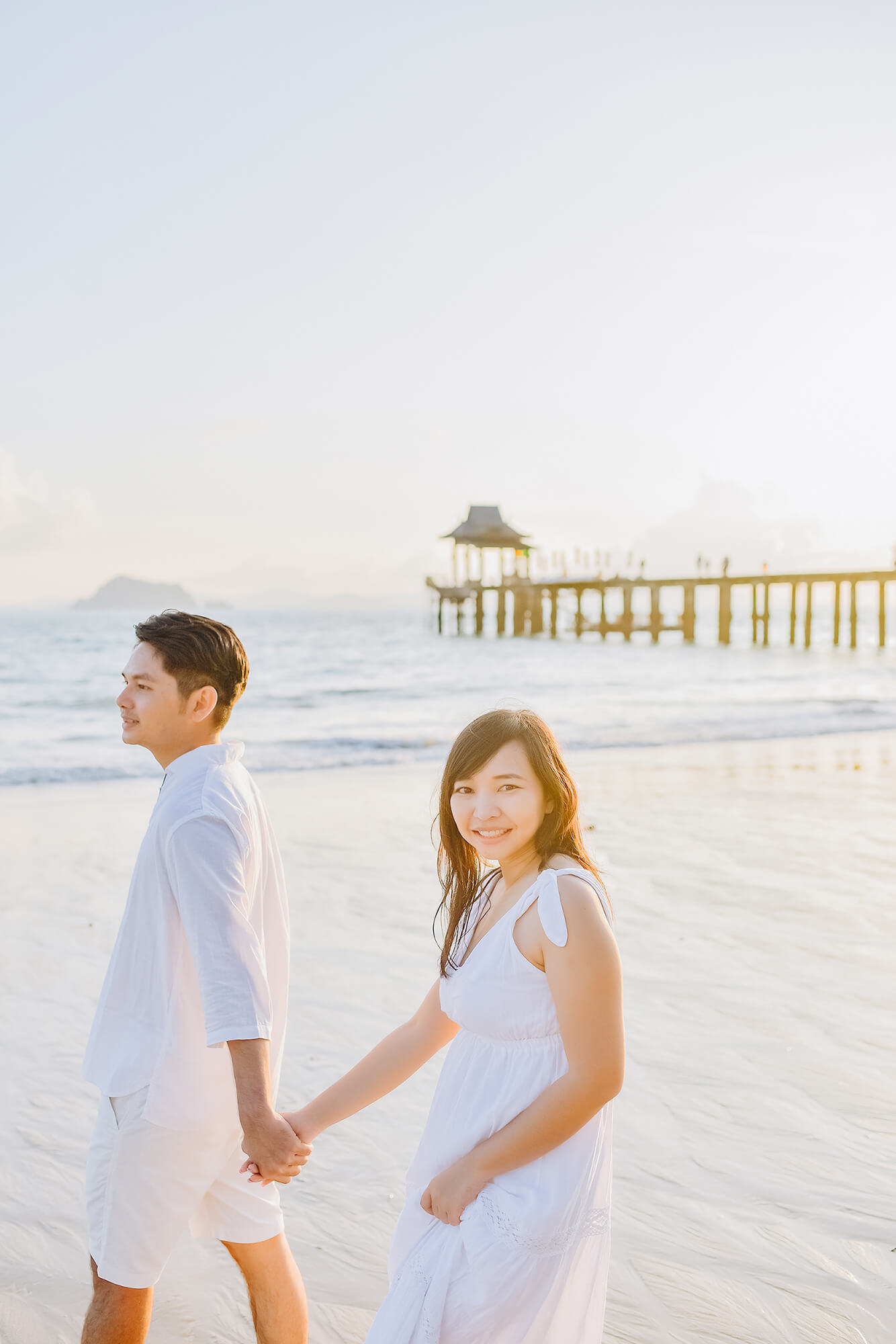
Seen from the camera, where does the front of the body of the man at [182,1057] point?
to the viewer's left

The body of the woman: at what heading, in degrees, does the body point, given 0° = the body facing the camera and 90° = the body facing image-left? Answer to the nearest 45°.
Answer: approximately 45°

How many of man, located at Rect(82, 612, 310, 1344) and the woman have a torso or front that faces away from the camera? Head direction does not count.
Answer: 0

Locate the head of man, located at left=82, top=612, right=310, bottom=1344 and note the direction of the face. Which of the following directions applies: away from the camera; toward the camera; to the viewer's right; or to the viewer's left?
to the viewer's left
